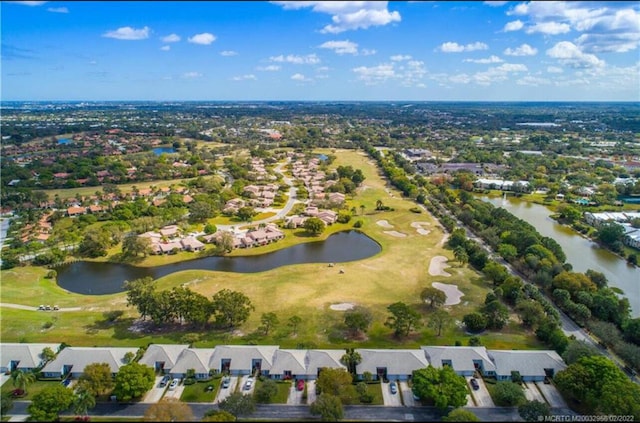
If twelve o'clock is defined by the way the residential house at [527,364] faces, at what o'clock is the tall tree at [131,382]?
The tall tree is roughly at 2 o'clock from the residential house.

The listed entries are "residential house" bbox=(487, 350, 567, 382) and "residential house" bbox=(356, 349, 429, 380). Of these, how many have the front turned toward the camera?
2

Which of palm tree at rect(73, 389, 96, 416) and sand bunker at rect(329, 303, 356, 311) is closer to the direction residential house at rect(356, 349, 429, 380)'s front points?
the palm tree

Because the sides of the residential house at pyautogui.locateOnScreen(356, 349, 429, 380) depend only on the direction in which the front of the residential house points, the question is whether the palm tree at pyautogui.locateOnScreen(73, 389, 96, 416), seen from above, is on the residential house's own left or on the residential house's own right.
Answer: on the residential house's own right

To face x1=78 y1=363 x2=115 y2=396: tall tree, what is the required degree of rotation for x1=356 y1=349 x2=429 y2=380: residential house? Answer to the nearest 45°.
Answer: approximately 90° to its right

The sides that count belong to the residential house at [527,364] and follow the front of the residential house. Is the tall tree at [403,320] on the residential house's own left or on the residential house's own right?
on the residential house's own right

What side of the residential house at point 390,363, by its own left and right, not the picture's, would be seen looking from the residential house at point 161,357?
right

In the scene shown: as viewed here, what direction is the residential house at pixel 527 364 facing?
toward the camera

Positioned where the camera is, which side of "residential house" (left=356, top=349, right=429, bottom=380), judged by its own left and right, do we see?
front

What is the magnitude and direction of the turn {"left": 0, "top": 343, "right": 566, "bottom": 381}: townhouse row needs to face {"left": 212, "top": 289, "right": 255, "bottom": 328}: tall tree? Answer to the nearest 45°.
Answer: approximately 135° to its right

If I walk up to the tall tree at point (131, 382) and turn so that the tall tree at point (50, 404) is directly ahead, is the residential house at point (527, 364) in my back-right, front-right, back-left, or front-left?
back-left

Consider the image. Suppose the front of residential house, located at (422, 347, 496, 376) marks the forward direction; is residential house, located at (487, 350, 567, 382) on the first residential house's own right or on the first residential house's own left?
on the first residential house's own left

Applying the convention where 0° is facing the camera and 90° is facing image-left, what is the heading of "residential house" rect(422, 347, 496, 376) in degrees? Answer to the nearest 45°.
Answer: approximately 0°

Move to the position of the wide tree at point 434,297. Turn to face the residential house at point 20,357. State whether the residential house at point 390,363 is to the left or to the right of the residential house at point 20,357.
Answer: left

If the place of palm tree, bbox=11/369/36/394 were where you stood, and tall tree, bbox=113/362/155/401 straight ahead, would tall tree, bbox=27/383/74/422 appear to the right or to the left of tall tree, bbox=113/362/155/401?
right
